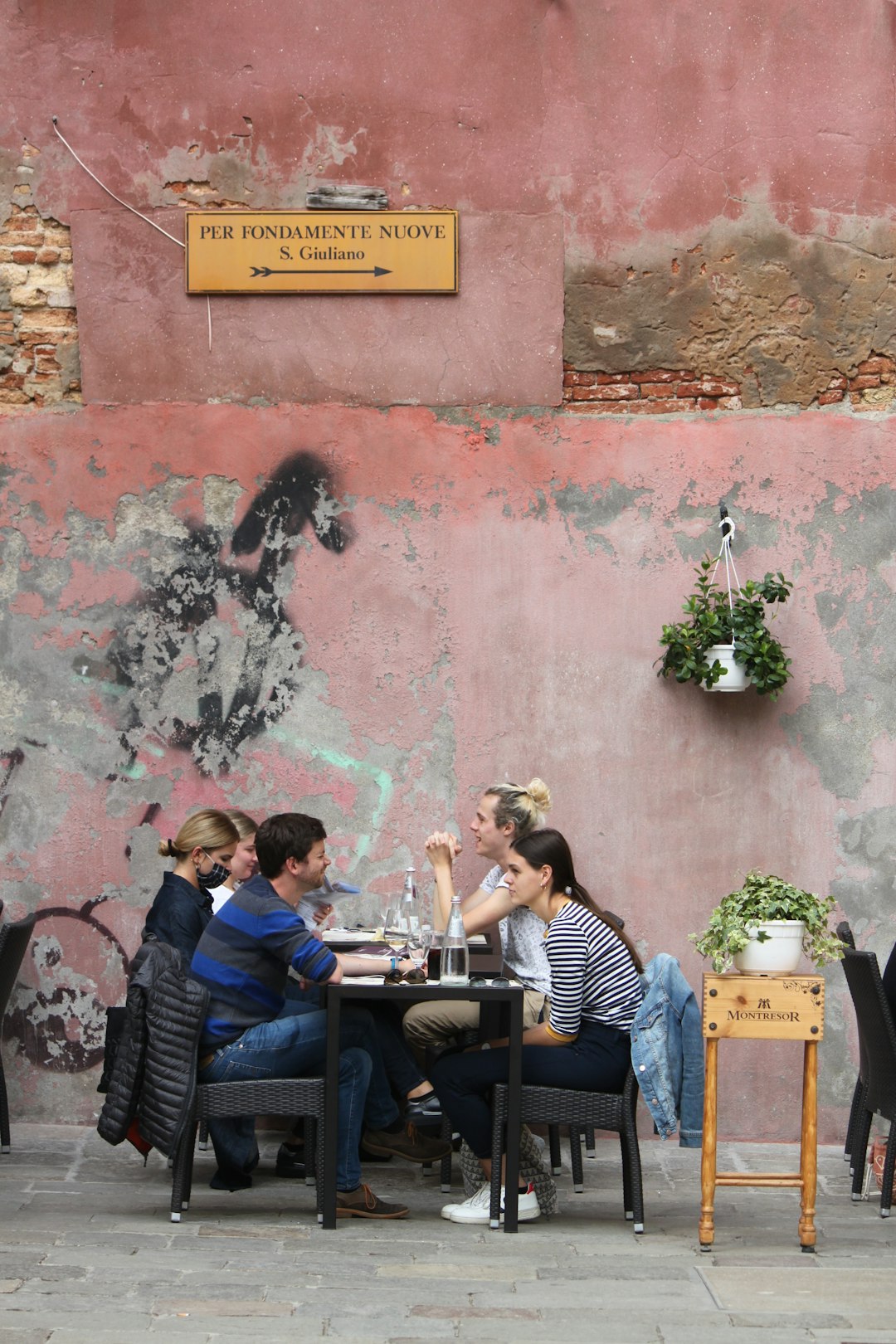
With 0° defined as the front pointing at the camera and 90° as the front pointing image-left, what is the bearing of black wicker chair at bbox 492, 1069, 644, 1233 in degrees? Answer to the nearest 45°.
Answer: approximately 90°

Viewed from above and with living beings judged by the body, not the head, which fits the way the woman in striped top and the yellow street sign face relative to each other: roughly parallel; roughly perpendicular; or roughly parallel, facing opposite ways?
roughly perpendicular

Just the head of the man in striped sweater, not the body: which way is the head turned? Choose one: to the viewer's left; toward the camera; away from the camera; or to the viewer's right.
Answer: to the viewer's right

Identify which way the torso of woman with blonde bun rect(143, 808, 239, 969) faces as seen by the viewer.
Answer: to the viewer's right

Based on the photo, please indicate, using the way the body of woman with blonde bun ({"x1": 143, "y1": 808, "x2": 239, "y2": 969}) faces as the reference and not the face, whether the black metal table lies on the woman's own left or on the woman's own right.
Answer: on the woman's own right

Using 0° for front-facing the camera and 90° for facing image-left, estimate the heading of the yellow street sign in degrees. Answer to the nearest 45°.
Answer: approximately 0°

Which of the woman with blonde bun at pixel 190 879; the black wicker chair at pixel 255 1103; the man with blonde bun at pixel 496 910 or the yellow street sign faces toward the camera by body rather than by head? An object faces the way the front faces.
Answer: the yellow street sign

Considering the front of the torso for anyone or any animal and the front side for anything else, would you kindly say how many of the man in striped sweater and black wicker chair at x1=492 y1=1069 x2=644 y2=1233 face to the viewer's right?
1

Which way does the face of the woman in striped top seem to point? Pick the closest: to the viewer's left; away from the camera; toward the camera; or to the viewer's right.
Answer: to the viewer's left

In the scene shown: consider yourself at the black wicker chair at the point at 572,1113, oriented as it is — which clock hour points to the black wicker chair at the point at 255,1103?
the black wicker chair at the point at 255,1103 is roughly at 12 o'clock from the black wicker chair at the point at 572,1113.

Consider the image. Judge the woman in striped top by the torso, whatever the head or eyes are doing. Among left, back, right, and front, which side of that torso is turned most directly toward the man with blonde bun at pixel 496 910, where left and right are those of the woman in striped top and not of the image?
right

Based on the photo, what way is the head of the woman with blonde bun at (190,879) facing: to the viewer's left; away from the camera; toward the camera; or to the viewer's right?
to the viewer's right
